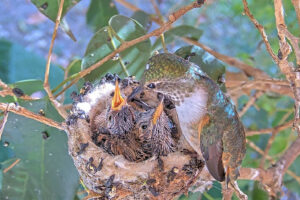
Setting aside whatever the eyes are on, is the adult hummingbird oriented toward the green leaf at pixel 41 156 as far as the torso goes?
yes

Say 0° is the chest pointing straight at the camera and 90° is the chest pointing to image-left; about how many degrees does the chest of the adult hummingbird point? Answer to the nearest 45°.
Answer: approximately 90°
